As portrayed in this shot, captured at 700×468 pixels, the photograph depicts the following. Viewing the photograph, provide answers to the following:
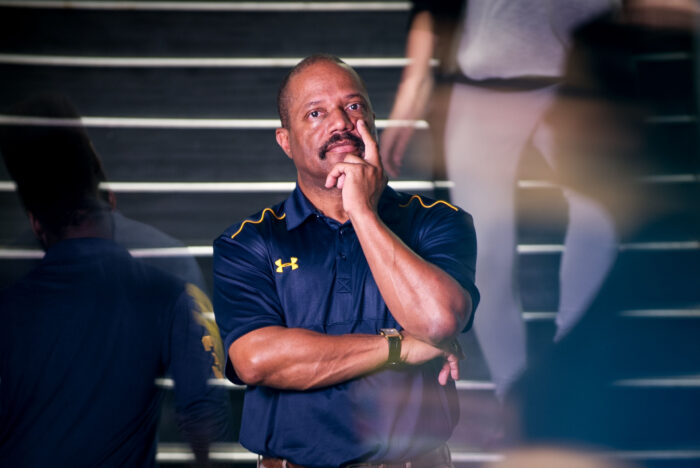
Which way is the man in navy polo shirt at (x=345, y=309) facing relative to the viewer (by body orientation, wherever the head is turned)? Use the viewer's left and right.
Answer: facing the viewer

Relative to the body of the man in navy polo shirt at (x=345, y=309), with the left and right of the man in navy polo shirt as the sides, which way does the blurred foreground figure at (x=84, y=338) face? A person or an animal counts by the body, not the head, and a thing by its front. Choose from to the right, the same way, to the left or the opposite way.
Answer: the opposite way

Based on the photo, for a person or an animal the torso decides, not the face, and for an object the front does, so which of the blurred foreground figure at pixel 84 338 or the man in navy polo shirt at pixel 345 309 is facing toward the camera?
the man in navy polo shirt

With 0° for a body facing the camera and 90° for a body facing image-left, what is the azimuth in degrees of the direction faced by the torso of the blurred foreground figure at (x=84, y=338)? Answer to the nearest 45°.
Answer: approximately 180°

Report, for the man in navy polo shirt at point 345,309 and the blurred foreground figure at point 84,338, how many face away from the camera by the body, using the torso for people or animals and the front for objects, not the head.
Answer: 1

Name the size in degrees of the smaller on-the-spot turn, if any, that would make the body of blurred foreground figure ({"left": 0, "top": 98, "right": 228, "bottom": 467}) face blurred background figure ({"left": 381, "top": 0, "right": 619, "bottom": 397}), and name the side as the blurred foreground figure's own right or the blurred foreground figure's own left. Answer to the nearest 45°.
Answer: approximately 90° to the blurred foreground figure's own right
